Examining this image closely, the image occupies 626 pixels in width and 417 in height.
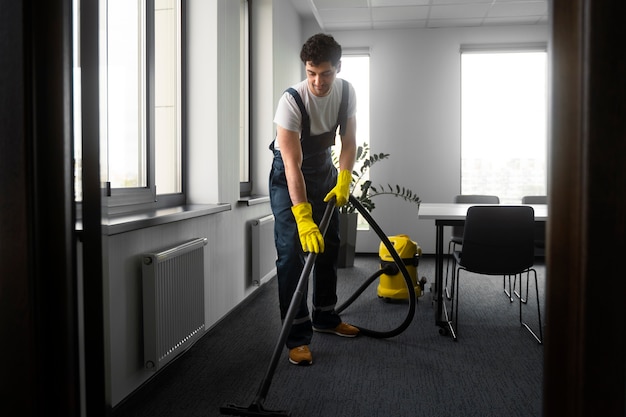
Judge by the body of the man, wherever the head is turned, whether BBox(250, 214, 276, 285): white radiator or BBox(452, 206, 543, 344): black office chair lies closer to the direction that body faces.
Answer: the black office chair

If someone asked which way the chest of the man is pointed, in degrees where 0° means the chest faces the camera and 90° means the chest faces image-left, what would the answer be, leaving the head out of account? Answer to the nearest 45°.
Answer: approximately 315°

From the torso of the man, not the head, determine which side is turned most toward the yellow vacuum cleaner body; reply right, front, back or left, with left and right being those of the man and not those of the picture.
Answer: left

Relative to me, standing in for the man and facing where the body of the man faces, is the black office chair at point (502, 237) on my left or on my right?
on my left

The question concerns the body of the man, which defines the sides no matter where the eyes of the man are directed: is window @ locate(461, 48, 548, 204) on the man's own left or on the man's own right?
on the man's own left
